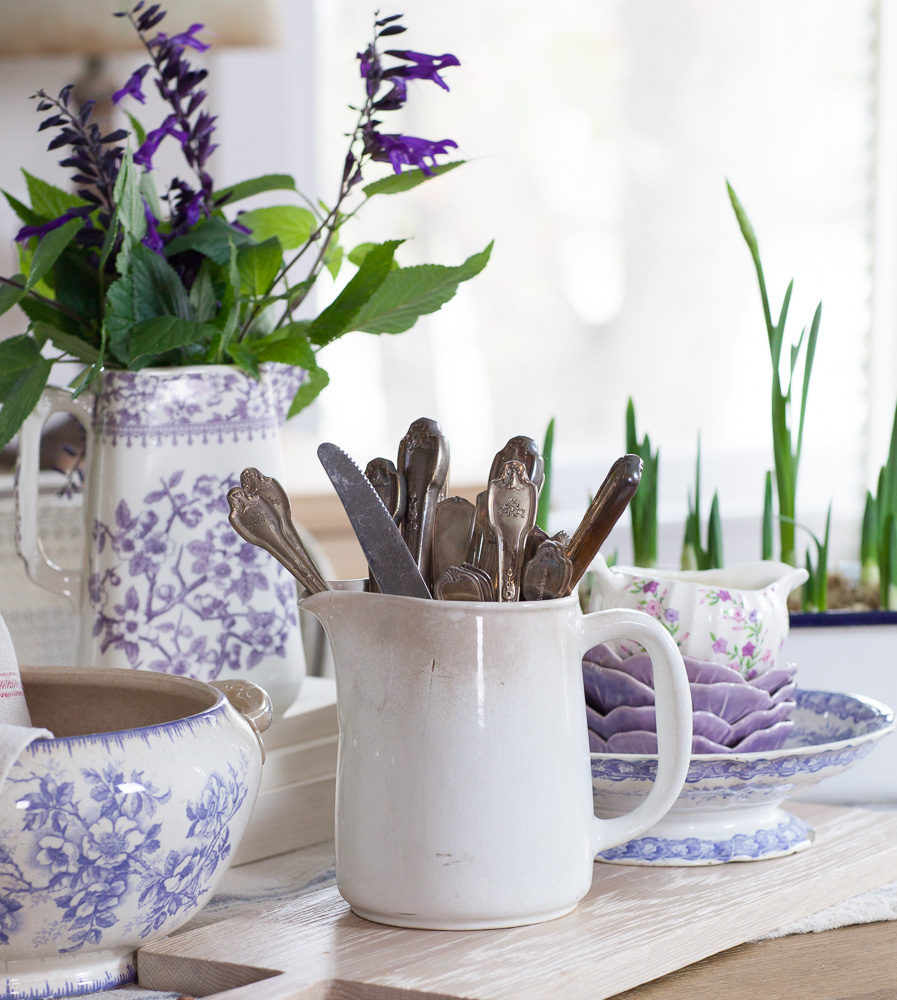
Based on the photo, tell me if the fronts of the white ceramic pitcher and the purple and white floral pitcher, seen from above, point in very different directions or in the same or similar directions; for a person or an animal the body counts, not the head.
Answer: very different directions

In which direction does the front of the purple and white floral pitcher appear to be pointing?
to the viewer's right

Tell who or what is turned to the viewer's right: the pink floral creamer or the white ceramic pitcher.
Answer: the pink floral creamer

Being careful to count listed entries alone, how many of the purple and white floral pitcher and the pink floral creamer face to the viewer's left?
0

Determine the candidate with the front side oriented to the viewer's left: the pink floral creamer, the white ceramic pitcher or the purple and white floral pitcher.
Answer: the white ceramic pitcher

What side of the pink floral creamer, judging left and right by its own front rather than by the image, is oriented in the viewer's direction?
right

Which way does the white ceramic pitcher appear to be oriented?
to the viewer's left
